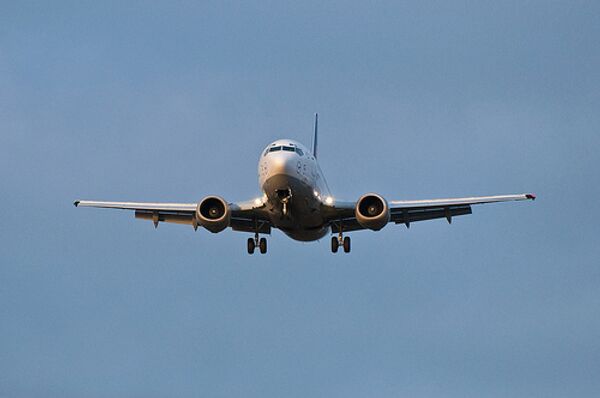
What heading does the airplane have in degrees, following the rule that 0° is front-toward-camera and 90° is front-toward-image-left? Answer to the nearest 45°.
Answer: approximately 0°
